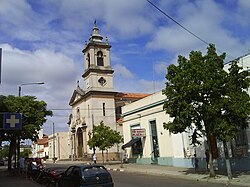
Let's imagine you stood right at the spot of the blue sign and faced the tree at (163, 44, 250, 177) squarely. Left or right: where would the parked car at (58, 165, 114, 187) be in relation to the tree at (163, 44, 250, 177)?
right

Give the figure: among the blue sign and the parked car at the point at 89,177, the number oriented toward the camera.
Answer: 1

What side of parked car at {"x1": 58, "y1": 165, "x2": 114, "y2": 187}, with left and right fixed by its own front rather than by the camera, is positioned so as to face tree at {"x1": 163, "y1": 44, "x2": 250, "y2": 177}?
right

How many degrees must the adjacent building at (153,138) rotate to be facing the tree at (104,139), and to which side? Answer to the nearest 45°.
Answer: approximately 90° to its right

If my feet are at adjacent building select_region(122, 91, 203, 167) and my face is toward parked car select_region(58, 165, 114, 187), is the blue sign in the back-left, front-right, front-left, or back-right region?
front-right

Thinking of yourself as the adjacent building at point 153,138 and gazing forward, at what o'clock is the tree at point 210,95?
The tree is roughly at 10 o'clock from the adjacent building.

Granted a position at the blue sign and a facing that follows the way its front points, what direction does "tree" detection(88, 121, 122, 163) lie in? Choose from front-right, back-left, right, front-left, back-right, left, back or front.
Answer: back-left

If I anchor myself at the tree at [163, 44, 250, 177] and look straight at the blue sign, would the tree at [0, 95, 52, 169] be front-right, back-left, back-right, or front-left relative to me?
front-right

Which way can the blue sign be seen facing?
toward the camera

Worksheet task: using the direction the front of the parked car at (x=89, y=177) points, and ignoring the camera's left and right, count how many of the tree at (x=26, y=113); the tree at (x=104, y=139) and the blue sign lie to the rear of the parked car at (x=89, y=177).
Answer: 0

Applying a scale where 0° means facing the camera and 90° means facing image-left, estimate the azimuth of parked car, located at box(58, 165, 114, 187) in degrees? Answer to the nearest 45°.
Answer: approximately 135°

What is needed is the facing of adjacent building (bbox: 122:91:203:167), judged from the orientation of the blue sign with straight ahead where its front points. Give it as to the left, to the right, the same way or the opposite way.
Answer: to the right

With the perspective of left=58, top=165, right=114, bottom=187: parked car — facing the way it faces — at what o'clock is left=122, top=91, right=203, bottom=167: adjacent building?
The adjacent building is roughly at 2 o'clock from the parked car.

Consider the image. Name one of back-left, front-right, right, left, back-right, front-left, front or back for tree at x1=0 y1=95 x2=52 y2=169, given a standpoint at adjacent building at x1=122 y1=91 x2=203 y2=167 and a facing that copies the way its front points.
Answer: front

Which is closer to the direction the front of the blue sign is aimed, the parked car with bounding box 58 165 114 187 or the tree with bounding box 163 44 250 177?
the parked car

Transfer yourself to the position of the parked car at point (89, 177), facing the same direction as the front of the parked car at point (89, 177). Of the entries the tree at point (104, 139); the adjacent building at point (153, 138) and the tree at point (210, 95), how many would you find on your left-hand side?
0

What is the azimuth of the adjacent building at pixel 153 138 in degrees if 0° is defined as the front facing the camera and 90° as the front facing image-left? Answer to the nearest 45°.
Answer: approximately 45°

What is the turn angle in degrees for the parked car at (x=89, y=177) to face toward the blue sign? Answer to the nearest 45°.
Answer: approximately 90° to its left

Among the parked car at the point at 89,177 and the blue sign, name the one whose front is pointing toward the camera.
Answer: the blue sign

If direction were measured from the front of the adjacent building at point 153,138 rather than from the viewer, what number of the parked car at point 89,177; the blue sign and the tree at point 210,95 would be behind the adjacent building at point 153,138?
0
